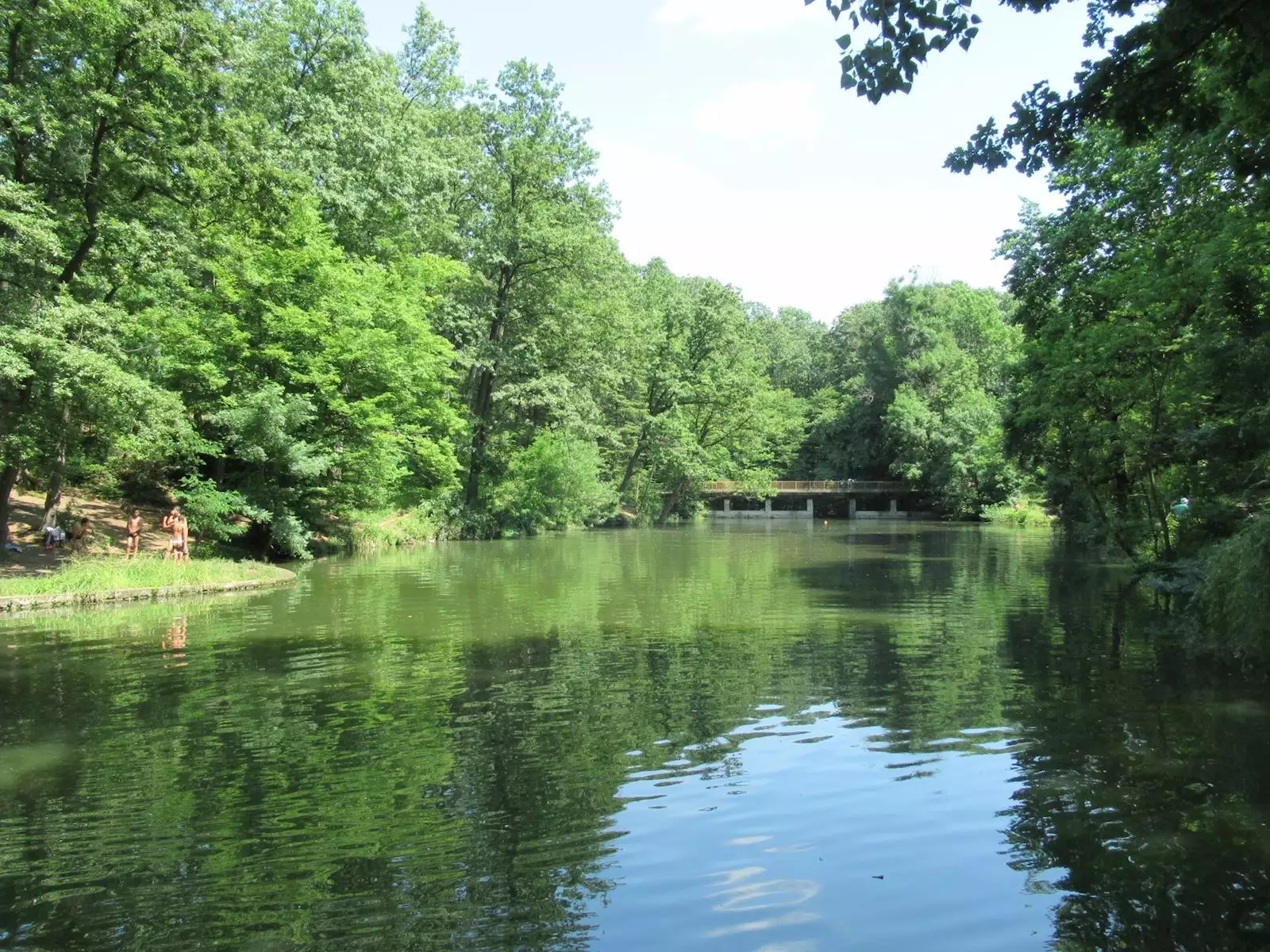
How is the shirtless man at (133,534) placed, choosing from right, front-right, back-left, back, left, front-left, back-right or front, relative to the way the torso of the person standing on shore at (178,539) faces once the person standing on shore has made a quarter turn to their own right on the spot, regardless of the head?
front-right

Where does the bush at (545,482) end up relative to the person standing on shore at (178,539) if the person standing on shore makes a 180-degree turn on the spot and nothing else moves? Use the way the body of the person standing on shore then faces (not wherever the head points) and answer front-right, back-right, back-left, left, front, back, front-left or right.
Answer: front-right

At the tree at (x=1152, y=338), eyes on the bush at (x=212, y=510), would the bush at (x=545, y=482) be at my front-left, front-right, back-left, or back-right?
front-right

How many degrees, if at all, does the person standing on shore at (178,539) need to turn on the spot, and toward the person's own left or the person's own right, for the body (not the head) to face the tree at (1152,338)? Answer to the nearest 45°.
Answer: approximately 45° to the person's own left

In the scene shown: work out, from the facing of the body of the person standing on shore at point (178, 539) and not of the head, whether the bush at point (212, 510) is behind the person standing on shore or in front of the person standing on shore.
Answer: behind

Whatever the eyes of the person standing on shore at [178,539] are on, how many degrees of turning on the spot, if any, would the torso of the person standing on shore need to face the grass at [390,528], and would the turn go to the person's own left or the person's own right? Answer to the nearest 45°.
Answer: approximately 135° to the person's own left

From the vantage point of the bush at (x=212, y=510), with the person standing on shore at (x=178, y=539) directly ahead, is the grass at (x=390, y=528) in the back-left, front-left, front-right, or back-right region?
back-left
